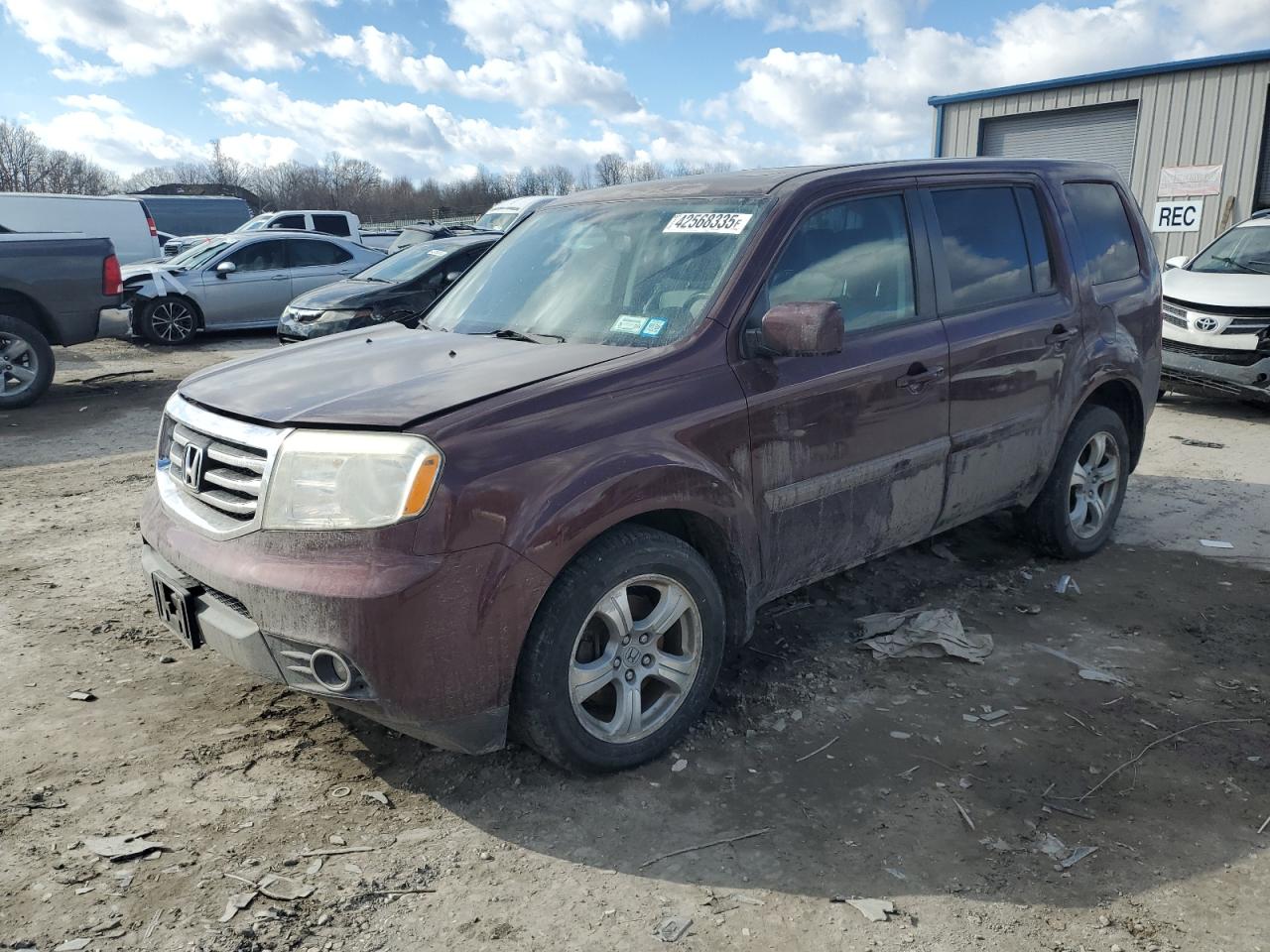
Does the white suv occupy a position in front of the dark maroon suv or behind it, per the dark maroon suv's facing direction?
behind

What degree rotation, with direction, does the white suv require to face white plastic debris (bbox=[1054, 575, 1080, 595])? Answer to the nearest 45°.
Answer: approximately 45° to its left

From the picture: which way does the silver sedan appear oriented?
to the viewer's left

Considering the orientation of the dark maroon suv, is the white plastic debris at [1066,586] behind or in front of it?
behind

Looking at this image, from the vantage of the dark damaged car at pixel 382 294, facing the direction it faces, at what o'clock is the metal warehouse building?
The metal warehouse building is roughly at 7 o'clock from the dark damaged car.

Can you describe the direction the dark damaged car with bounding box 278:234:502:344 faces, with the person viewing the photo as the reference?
facing the viewer and to the left of the viewer

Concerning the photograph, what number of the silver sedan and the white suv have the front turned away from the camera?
0

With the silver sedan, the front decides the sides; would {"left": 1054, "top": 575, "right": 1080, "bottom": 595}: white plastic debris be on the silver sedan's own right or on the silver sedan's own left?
on the silver sedan's own left

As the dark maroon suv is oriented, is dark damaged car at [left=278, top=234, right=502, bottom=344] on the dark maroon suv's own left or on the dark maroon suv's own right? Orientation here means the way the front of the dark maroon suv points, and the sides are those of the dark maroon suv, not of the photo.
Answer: on the dark maroon suv's own right

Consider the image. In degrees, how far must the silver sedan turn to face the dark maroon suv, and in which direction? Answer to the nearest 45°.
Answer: approximately 90° to its left

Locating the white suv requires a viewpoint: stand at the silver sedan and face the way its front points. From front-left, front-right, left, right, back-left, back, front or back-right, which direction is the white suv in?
back-left

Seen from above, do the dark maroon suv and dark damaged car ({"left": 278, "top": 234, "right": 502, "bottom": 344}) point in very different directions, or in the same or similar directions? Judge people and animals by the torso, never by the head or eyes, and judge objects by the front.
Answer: same or similar directions

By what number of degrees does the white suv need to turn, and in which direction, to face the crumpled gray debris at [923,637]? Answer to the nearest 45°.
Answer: approximately 45° to its left

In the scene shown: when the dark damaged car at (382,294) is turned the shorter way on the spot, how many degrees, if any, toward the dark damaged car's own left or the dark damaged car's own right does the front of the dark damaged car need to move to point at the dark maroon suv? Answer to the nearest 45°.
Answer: approximately 45° to the dark damaged car's own left

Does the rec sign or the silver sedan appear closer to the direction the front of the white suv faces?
the silver sedan
